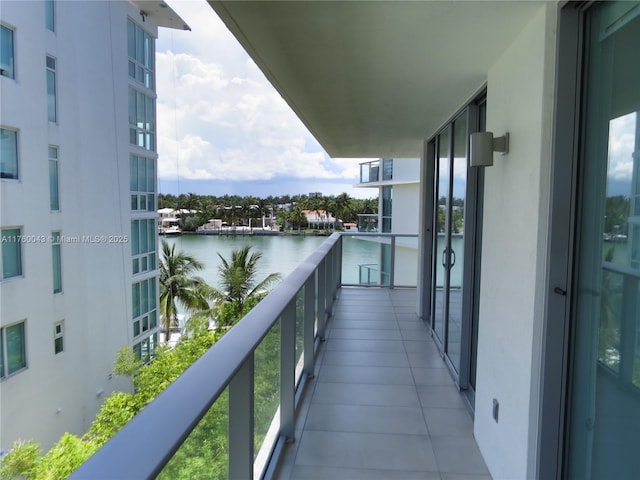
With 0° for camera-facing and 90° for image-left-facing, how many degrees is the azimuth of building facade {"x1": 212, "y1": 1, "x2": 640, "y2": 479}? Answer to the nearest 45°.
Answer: approximately 90°

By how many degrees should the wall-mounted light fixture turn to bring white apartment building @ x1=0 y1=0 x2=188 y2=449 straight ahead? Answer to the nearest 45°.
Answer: approximately 45° to its right

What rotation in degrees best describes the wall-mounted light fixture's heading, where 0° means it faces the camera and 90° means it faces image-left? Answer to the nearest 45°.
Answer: approximately 90°

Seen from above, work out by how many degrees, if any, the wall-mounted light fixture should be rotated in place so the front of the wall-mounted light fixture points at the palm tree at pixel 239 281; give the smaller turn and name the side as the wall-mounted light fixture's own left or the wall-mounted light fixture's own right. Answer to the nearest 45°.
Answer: approximately 45° to the wall-mounted light fixture's own right

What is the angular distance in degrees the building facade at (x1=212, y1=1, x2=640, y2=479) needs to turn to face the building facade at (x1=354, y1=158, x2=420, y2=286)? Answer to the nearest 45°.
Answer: approximately 90° to its right

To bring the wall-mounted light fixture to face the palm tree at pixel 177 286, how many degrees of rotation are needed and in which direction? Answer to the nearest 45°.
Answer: approximately 45° to its right

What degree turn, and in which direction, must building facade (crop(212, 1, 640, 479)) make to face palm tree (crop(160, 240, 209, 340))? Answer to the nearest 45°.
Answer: approximately 45° to its right

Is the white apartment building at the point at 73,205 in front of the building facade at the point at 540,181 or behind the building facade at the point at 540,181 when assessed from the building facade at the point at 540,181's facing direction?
in front

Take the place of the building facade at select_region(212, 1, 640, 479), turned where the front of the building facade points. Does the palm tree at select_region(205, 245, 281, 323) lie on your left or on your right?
on your right

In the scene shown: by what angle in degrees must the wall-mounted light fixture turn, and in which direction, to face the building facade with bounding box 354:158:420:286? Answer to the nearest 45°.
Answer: approximately 90° to its right
